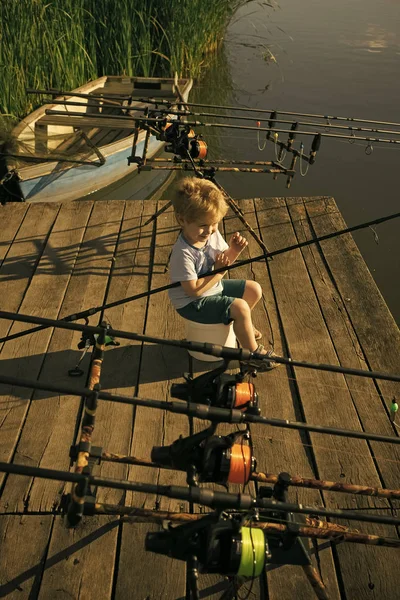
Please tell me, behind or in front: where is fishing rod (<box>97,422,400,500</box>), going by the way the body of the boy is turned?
in front

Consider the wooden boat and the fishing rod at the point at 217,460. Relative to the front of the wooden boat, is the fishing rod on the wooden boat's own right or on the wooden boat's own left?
on the wooden boat's own left

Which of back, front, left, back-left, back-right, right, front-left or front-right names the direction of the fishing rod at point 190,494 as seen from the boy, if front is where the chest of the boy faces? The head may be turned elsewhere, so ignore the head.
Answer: front-right

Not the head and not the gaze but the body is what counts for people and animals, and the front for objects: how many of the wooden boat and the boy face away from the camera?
0

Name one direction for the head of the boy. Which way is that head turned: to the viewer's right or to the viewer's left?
to the viewer's right

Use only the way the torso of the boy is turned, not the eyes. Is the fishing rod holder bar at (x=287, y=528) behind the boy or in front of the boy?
in front

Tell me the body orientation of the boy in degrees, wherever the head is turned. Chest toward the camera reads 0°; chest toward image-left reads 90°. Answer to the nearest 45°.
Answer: approximately 315°

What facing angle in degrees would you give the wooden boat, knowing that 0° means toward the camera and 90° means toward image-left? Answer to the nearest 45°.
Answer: approximately 45°

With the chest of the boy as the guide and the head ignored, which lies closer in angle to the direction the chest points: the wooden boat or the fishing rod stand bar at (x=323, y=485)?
the fishing rod stand bar
